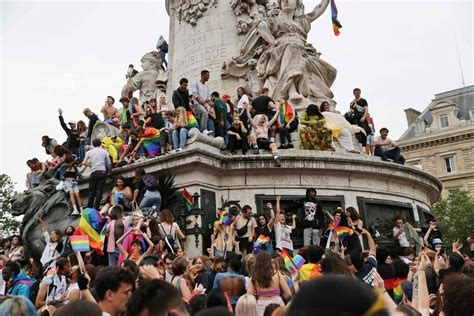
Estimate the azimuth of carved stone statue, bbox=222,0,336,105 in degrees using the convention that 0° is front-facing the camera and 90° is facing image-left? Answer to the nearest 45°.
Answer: approximately 0°

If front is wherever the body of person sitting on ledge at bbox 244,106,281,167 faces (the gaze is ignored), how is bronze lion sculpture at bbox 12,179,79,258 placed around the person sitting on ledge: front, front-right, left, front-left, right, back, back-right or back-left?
right

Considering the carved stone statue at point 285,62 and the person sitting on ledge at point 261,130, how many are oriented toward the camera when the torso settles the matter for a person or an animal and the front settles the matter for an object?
2

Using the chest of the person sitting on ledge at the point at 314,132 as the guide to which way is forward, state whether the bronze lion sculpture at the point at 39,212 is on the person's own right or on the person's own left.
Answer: on the person's own right

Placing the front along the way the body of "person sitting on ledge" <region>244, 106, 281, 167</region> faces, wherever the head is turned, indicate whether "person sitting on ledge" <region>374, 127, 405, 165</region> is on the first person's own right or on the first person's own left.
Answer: on the first person's own left

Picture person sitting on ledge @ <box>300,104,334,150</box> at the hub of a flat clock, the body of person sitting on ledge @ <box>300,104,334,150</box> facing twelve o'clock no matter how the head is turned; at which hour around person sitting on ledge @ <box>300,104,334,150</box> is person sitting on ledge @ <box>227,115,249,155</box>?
person sitting on ledge @ <box>227,115,249,155</box> is roughly at 2 o'clock from person sitting on ledge @ <box>300,104,334,150</box>.
